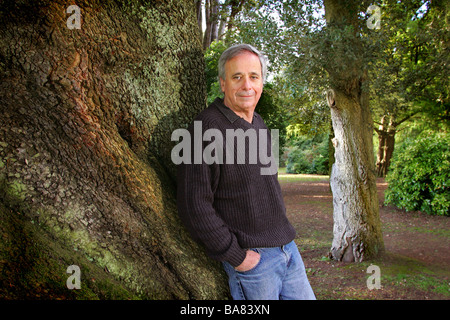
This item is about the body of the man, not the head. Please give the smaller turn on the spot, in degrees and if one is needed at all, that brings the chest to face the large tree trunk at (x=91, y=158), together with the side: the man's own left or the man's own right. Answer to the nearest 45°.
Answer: approximately 135° to the man's own right

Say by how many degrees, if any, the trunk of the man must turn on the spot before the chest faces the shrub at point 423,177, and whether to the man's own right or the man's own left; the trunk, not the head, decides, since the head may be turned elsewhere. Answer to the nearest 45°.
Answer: approximately 90° to the man's own left

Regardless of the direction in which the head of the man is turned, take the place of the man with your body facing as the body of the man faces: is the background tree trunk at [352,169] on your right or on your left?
on your left

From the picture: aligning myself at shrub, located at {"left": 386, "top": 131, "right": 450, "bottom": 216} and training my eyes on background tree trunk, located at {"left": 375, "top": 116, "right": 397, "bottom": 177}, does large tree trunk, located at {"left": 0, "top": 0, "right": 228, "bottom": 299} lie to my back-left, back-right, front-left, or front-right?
back-left

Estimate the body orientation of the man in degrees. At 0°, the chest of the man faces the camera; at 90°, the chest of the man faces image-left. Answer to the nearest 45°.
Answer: approximately 315°

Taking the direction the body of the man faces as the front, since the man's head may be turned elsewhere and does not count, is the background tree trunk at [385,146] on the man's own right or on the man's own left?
on the man's own left

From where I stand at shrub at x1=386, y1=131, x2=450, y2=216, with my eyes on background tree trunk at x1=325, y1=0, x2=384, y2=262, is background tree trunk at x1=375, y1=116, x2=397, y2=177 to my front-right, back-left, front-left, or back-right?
back-right
